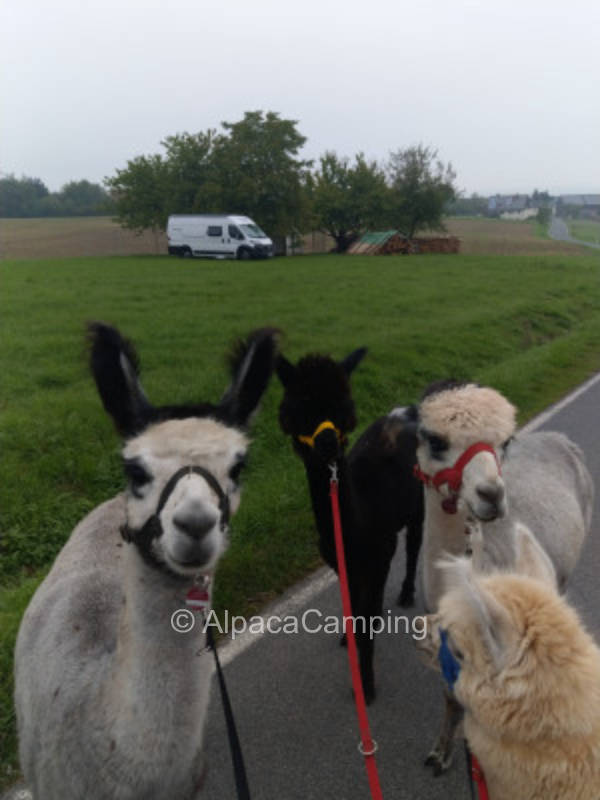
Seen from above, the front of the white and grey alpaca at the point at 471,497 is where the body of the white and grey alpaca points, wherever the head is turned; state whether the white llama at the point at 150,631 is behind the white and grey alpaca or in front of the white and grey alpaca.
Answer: in front

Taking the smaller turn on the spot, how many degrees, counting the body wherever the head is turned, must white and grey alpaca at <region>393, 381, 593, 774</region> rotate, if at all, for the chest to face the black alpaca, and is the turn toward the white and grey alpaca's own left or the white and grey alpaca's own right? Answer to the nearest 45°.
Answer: approximately 45° to the white and grey alpaca's own right

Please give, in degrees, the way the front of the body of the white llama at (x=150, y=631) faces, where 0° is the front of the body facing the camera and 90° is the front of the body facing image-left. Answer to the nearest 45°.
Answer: approximately 315°

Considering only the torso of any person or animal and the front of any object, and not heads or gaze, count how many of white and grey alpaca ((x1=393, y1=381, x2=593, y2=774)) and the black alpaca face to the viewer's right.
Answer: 0

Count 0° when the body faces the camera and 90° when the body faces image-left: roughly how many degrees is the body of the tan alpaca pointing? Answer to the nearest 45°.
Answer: approximately 135°

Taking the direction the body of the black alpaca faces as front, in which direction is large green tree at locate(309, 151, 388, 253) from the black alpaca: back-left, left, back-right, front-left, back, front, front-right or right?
back-right

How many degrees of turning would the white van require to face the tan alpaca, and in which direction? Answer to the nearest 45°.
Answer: approximately 45° to its right

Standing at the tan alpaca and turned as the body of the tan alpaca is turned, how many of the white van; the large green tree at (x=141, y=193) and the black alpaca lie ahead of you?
3

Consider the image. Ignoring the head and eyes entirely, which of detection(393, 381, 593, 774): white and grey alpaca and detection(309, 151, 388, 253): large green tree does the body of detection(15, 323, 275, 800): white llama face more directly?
the white and grey alpaca

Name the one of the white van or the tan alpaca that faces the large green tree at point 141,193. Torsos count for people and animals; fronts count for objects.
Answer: the tan alpaca

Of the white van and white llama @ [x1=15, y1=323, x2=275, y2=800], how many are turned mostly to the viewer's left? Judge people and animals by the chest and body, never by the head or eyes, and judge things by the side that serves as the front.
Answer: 0

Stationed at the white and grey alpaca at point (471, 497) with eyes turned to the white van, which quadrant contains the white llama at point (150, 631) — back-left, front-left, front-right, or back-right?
back-left

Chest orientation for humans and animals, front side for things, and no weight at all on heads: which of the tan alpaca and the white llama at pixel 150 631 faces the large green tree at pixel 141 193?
the tan alpaca

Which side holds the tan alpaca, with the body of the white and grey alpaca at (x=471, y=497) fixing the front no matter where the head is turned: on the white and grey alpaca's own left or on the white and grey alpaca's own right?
on the white and grey alpaca's own left

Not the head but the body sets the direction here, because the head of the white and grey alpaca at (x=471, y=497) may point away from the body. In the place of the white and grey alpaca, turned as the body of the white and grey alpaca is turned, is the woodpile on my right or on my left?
on my right

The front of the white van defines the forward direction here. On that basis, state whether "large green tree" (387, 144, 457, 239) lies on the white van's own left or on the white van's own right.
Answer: on the white van's own left
